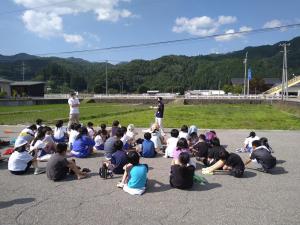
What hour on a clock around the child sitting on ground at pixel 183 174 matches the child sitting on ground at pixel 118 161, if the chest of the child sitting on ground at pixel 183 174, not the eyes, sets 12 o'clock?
the child sitting on ground at pixel 118 161 is roughly at 10 o'clock from the child sitting on ground at pixel 183 174.

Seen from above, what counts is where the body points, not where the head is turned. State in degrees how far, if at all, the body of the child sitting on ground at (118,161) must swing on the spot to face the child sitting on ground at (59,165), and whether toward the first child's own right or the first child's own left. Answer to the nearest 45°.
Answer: approximately 45° to the first child's own left

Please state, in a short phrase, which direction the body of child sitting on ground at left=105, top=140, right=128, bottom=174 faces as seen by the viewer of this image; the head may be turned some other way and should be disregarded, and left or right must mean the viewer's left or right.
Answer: facing away from the viewer and to the left of the viewer

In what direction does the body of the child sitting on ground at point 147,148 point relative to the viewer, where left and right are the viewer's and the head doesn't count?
facing away from the viewer

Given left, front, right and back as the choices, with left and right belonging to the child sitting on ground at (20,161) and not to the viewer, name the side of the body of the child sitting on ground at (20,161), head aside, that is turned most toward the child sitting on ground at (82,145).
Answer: front

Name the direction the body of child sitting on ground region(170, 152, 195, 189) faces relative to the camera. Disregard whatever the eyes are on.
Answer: away from the camera

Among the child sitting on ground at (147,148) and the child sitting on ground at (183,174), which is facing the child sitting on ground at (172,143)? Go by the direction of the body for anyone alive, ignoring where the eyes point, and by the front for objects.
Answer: the child sitting on ground at (183,174)

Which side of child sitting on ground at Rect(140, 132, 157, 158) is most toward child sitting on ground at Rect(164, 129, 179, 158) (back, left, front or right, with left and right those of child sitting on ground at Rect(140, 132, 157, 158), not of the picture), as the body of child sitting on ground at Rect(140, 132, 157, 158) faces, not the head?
right

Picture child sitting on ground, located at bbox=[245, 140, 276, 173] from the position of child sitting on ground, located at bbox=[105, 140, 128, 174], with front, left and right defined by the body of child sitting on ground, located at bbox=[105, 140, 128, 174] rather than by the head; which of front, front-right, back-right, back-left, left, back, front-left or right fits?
back-right

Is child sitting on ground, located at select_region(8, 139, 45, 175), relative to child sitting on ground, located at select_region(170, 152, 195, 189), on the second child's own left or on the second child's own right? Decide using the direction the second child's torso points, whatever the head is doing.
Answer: on the second child's own left

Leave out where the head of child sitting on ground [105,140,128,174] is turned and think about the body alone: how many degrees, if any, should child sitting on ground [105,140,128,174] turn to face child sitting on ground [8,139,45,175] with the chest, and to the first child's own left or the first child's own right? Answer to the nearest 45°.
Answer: approximately 45° to the first child's own left

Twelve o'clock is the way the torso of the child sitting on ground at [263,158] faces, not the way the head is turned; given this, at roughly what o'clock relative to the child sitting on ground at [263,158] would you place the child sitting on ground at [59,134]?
the child sitting on ground at [59,134] is roughly at 11 o'clock from the child sitting on ground at [263,158].

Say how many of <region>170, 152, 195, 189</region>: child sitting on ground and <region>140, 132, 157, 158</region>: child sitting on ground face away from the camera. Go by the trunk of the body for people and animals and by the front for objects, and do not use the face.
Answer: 2
